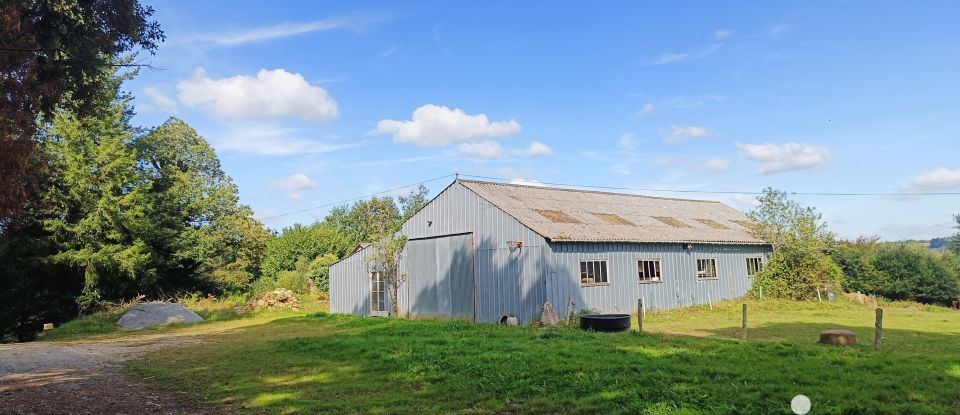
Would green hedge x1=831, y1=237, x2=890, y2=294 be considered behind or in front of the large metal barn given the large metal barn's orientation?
behind

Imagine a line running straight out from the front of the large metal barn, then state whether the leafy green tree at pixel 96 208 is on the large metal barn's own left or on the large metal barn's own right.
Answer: on the large metal barn's own right

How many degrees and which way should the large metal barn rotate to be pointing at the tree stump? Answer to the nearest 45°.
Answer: approximately 90° to its left

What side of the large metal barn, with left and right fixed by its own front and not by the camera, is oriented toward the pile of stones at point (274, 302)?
right

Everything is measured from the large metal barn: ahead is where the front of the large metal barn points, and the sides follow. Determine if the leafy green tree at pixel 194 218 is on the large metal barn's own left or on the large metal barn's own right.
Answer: on the large metal barn's own right

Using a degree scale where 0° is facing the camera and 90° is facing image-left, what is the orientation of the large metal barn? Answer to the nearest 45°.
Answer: approximately 45°

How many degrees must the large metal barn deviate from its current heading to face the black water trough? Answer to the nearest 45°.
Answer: approximately 45° to its left

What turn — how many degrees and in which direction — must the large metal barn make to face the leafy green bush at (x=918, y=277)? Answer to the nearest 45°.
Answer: approximately 135° to its left
